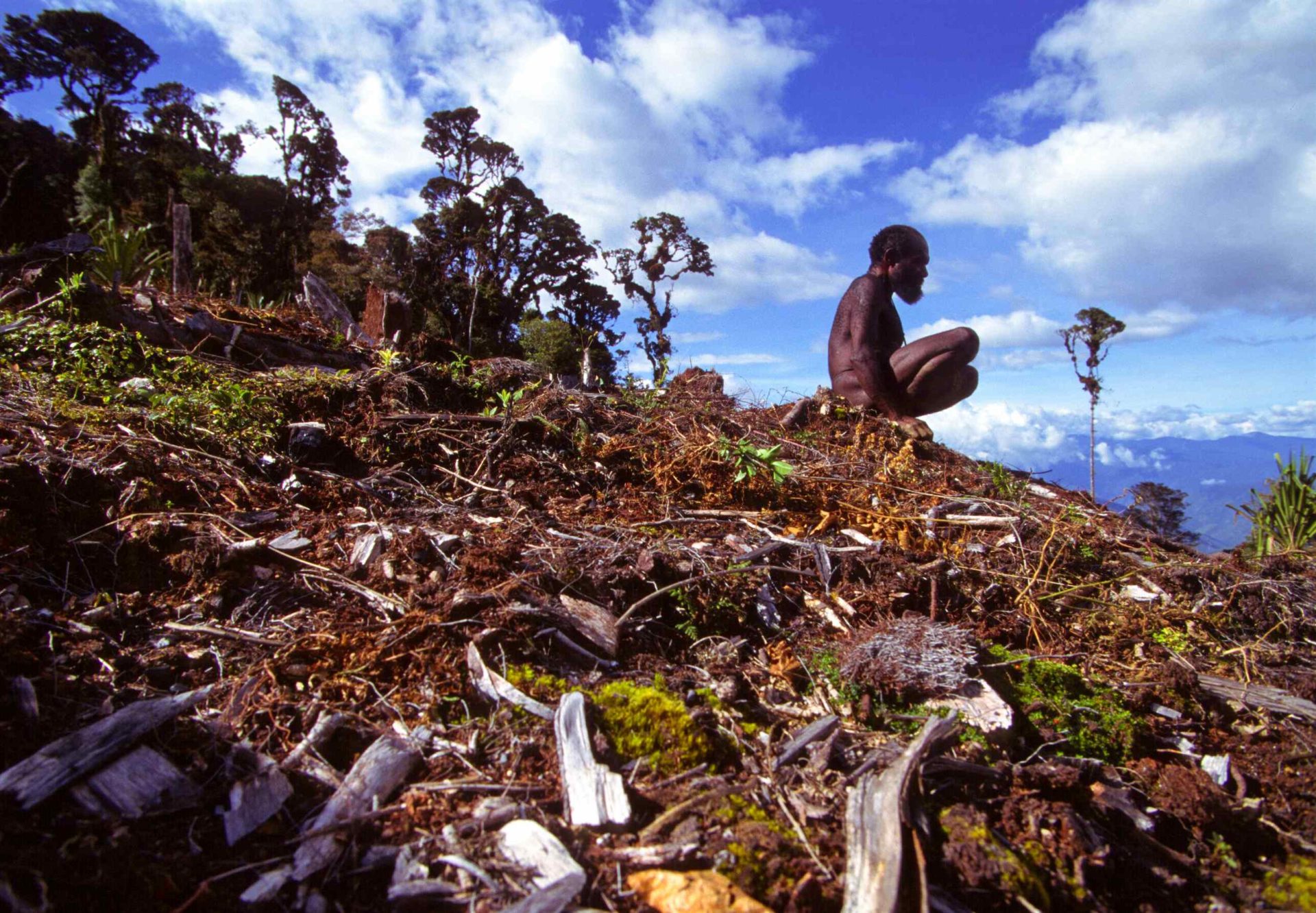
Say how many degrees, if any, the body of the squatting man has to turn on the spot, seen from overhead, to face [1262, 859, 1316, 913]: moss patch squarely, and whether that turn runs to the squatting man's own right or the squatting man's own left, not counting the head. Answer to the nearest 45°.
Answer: approximately 90° to the squatting man's own right

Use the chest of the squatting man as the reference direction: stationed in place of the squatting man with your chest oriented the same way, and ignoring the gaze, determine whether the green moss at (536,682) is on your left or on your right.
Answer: on your right

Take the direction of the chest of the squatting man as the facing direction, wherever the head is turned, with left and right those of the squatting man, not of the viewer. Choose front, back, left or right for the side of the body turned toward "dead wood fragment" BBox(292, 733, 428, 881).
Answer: right

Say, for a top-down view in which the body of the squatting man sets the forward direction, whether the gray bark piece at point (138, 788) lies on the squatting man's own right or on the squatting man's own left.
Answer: on the squatting man's own right

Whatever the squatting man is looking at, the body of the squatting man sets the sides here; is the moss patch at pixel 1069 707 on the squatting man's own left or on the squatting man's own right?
on the squatting man's own right

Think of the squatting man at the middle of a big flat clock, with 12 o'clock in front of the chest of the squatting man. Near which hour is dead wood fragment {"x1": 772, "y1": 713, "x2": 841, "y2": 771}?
The dead wood fragment is roughly at 3 o'clock from the squatting man.

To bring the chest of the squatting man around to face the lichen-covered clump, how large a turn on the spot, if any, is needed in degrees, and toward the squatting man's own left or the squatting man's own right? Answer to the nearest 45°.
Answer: approximately 90° to the squatting man's own right

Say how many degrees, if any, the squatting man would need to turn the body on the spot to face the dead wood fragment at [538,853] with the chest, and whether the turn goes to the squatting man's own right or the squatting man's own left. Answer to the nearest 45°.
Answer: approximately 90° to the squatting man's own right

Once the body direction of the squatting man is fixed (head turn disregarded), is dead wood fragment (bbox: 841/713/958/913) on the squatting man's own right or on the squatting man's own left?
on the squatting man's own right

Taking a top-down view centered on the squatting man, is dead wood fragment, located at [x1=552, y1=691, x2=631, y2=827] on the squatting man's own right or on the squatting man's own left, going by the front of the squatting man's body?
on the squatting man's own right

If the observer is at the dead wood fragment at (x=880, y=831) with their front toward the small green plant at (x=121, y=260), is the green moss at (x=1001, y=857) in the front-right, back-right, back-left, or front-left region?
back-right

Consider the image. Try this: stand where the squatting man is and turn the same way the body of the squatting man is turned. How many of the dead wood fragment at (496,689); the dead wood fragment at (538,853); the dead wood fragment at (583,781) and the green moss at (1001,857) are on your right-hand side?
4

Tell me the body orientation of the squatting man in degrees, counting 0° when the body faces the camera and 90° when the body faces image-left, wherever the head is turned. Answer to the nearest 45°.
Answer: approximately 270°
